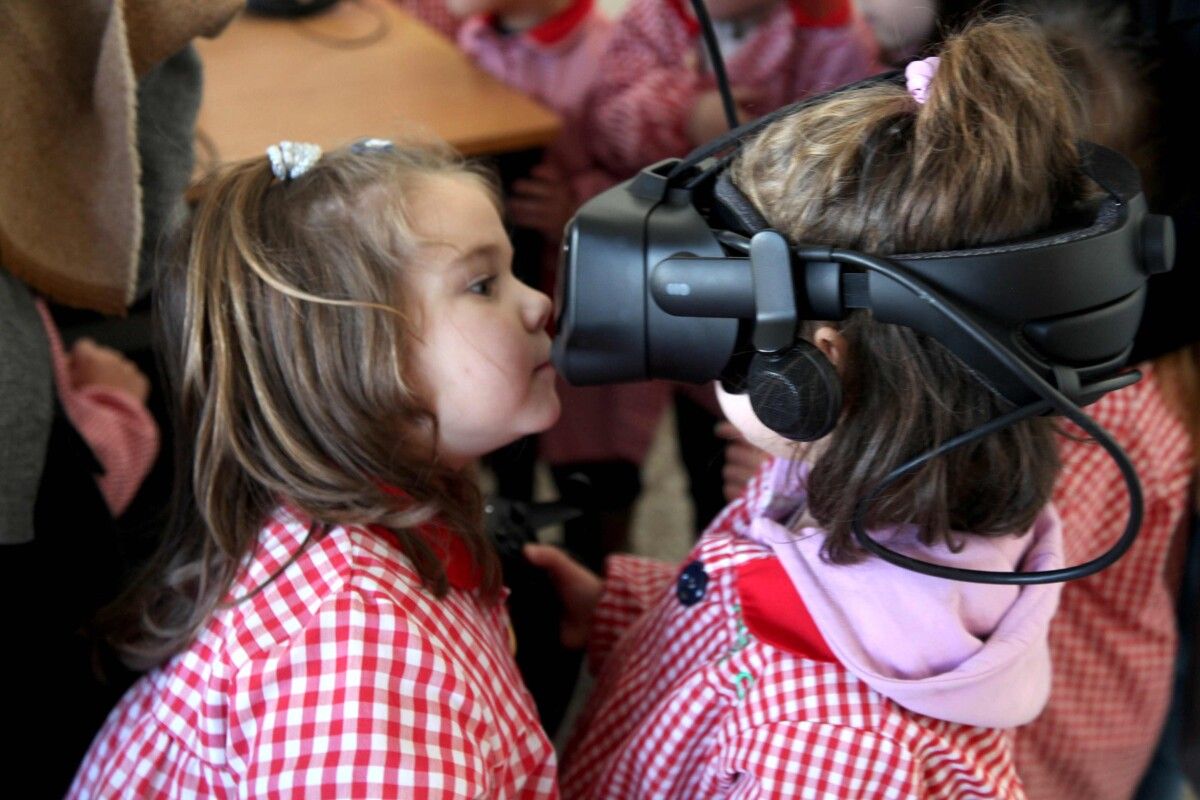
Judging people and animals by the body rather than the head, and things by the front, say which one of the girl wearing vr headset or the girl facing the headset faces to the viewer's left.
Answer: the girl wearing vr headset

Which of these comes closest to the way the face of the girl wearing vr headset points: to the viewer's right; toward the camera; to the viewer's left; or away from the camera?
to the viewer's left

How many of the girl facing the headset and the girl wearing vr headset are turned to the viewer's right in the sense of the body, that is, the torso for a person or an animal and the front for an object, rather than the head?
1

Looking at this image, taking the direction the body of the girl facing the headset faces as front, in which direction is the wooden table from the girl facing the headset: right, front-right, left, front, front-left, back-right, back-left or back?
left

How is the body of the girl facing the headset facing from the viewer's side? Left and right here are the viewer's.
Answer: facing to the right of the viewer

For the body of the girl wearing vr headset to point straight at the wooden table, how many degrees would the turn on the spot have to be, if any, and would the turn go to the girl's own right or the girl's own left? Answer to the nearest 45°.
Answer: approximately 45° to the girl's own right

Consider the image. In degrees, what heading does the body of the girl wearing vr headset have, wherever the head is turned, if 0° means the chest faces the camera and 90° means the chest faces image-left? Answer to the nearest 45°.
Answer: approximately 90°

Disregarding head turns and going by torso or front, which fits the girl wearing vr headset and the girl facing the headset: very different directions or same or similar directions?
very different directions
